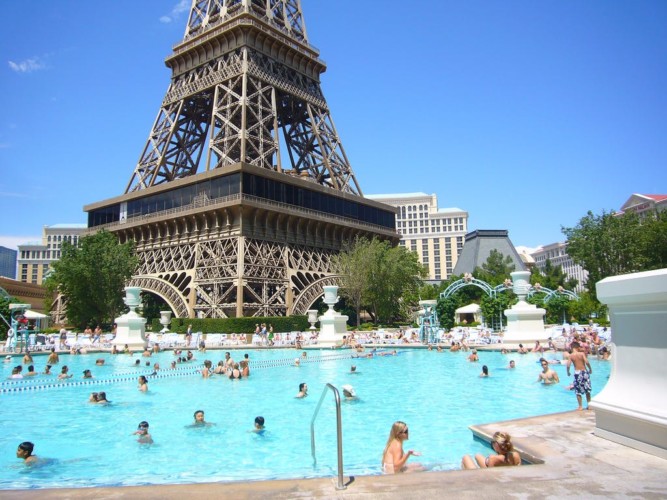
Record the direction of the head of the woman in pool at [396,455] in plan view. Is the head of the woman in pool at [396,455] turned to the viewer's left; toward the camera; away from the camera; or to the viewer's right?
to the viewer's right

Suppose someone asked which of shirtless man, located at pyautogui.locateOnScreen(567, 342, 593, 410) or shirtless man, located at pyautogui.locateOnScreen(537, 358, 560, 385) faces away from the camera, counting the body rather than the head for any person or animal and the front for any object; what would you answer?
shirtless man, located at pyautogui.locateOnScreen(567, 342, 593, 410)

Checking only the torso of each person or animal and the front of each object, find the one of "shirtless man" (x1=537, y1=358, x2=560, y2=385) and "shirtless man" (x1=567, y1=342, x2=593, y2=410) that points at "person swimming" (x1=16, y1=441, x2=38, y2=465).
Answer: "shirtless man" (x1=537, y1=358, x2=560, y2=385)

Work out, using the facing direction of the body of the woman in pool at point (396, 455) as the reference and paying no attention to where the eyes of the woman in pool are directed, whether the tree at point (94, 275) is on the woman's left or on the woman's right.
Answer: on the woman's left

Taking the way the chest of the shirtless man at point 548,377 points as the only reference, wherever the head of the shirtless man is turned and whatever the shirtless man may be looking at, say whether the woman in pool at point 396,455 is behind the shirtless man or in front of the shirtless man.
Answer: in front

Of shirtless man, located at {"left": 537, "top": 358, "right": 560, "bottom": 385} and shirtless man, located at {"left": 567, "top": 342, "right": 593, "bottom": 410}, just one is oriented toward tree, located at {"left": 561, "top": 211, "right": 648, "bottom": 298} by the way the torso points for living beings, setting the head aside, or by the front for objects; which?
shirtless man, located at {"left": 567, "top": 342, "right": 593, "bottom": 410}

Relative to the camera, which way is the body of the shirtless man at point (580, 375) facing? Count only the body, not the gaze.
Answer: away from the camera

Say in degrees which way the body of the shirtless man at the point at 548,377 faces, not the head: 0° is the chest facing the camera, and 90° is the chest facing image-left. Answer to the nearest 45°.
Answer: approximately 45°

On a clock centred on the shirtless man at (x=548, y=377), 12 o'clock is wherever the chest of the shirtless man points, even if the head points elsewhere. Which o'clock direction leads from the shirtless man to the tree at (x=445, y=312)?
The tree is roughly at 4 o'clock from the shirtless man.

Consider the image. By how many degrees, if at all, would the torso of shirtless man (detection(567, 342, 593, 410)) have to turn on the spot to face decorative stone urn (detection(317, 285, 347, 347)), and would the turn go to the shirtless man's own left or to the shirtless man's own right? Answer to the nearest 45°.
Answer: approximately 45° to the shirtless man's own left

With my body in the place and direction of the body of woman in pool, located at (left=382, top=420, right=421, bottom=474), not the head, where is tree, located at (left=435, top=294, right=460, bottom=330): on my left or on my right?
on my left
